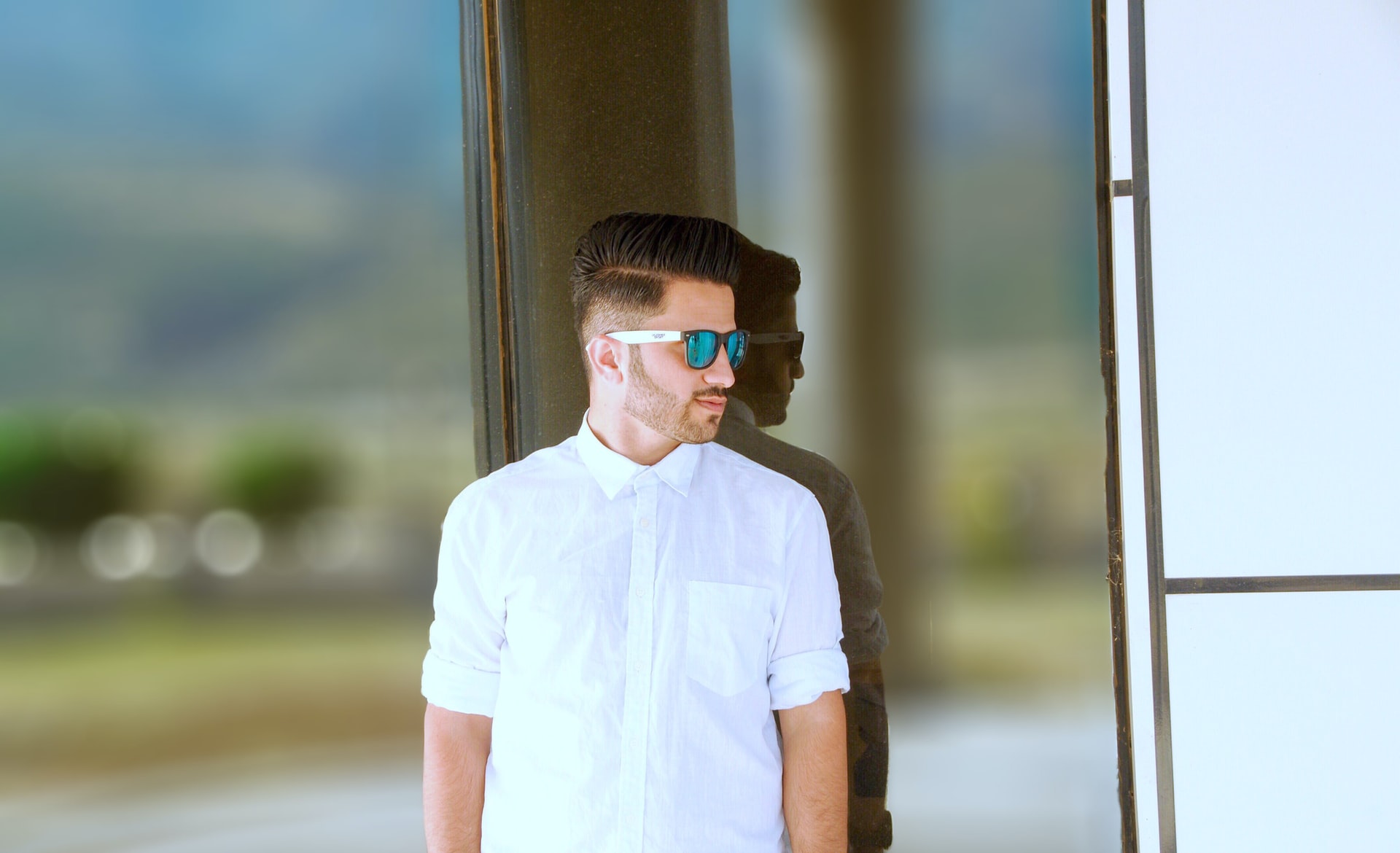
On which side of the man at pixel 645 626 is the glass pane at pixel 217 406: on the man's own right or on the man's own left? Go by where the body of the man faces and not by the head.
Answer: on the man's own right

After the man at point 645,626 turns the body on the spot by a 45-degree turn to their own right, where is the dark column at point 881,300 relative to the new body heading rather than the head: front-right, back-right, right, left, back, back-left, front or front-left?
back

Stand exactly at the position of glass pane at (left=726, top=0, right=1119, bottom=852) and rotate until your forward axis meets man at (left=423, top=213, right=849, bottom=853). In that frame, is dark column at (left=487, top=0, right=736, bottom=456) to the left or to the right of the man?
right

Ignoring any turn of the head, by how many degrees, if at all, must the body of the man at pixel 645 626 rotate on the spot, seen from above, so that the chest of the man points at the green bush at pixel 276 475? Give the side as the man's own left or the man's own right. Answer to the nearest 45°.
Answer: approximately 135° to the man's own right

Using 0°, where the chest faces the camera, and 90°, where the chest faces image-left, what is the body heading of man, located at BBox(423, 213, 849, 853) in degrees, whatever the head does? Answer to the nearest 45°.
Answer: approximately 0°

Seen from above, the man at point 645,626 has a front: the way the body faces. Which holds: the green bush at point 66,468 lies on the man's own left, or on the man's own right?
on the man's own right
